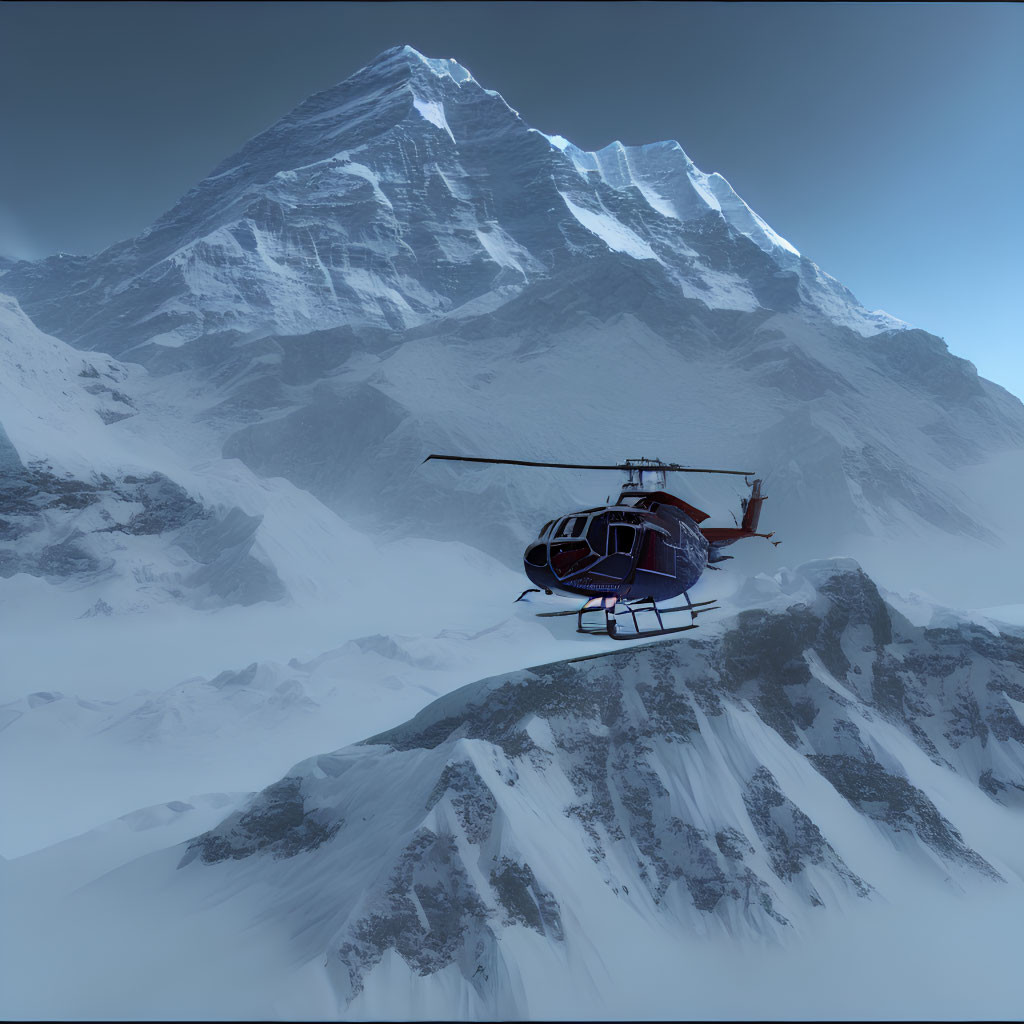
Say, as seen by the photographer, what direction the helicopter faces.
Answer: facing the viewer and to the left of the viewer
